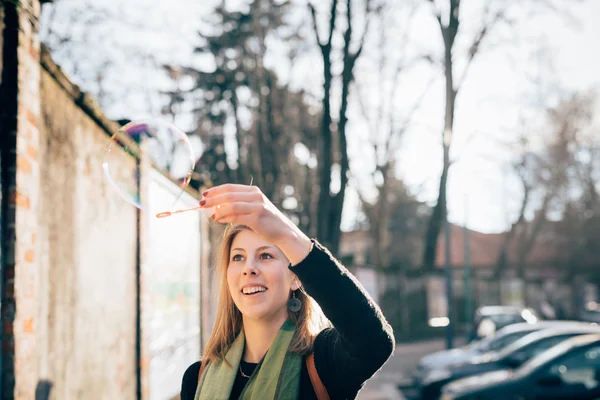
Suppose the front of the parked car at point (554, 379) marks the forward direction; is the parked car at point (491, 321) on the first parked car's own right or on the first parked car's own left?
on the first parked car's own right

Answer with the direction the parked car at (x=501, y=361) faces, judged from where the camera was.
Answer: facing to the left of the viewer

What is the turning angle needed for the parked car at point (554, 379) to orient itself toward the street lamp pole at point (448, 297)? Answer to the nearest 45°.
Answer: approximately 90° to its right

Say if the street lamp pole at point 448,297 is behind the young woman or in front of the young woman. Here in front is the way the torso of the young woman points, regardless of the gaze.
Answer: behind

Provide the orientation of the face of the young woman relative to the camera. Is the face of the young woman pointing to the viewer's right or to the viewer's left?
to the viewer's left

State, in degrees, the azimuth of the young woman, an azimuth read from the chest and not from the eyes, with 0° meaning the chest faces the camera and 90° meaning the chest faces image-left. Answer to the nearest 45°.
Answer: approximately 45°

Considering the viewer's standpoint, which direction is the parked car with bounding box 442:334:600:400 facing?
facing to the left of the viewer

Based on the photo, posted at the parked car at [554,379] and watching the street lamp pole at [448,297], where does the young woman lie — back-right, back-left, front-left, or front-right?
back-left

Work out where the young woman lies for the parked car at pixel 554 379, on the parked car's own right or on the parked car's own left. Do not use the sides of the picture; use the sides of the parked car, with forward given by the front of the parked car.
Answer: on the parked car's own left
